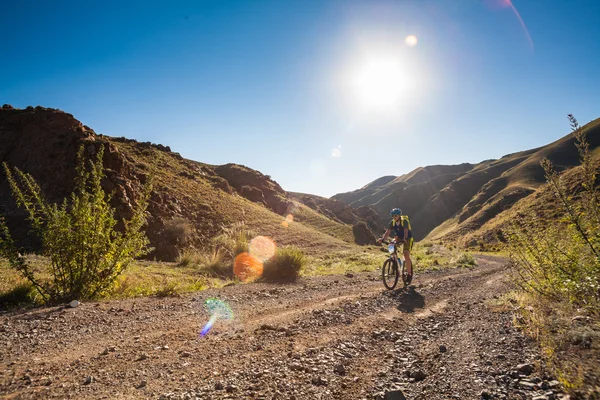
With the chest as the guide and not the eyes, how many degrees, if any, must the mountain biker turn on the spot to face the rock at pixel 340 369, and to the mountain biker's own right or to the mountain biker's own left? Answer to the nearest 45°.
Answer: approximately 45° to the mountain biker's own left

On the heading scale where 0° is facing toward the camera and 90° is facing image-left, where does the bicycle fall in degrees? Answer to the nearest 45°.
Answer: approximately 45°

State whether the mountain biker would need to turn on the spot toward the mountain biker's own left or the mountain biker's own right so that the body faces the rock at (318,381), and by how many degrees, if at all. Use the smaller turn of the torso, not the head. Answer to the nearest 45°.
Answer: approximately 45° to the mountain biker's own left
